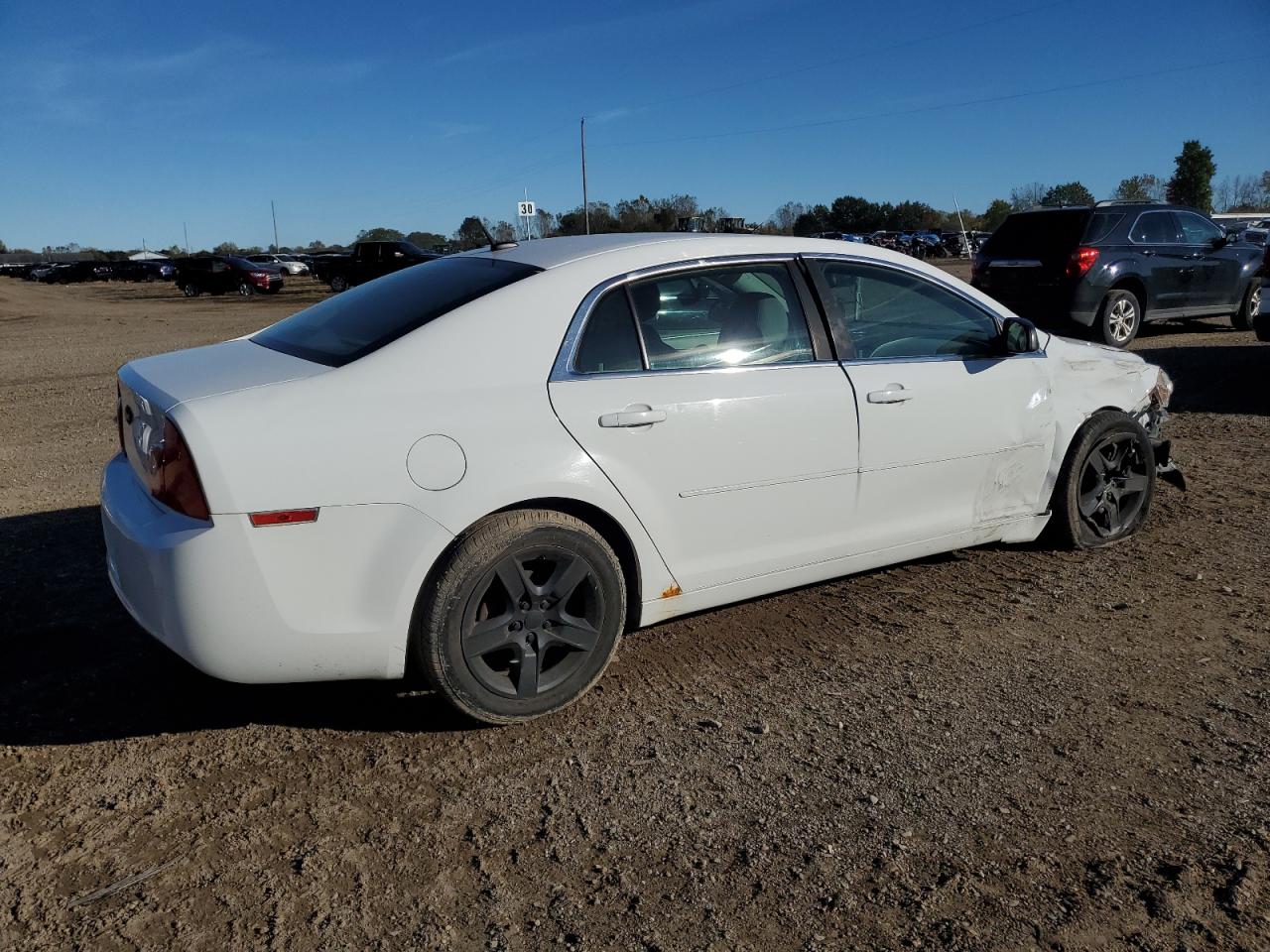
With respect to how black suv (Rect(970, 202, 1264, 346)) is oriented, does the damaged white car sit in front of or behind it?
behind

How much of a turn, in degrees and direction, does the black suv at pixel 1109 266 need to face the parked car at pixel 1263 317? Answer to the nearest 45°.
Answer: approximately 90° to its right

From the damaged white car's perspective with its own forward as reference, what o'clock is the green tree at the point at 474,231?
The green tree is roughly at 10 o'clock from the damaged white car.

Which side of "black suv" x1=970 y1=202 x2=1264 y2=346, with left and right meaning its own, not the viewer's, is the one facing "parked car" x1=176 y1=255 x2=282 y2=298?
left

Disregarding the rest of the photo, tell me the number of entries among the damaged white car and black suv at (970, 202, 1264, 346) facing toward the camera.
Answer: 0

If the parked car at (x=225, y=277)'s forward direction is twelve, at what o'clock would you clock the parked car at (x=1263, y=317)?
the parked car at (x=1263, y=317) is roughly at 1 o'clock from the parked car at (x=225, y=277).

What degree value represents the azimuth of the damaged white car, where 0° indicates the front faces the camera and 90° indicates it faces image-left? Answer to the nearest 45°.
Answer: approximately 225°

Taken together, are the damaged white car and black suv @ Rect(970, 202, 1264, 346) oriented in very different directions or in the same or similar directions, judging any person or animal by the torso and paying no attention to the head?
same or similar directions

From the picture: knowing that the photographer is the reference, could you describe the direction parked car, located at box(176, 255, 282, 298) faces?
facing the viewer and to the right of the viewer

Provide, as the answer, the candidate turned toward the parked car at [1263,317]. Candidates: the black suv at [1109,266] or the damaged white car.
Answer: the damaged white car

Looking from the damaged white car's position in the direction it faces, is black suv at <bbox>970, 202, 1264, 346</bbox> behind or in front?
in front
